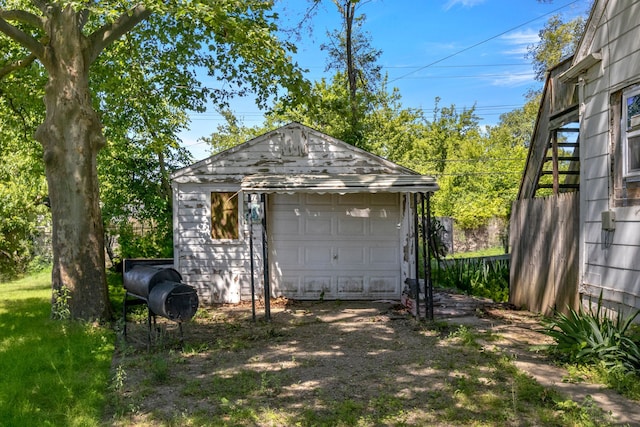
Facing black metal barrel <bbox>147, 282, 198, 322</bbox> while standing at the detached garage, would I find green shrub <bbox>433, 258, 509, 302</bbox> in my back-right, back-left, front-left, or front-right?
back-left

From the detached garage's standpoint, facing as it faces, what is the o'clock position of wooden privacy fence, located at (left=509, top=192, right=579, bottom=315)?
The wooden privacy fence is roughly at 10 o'clock from the detached garage.

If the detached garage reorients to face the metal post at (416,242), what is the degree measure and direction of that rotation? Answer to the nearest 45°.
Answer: approximately 45° to its left

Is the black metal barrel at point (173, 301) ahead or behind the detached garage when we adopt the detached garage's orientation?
ahead

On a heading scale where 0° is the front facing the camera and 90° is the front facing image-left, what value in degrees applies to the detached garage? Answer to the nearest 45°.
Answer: approximately 0°

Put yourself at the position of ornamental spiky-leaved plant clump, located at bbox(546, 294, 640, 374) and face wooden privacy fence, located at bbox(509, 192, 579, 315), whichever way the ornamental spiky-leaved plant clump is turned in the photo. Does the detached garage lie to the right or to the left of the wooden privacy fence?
left

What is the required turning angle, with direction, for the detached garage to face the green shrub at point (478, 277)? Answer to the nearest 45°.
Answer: approximately 90° to its left

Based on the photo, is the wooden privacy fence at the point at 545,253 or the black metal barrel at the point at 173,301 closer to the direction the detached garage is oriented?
the black metal barrel

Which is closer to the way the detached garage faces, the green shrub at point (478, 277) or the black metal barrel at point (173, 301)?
the black metal barrel

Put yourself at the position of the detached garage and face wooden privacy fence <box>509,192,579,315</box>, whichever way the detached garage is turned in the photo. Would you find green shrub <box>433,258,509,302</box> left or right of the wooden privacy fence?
left
